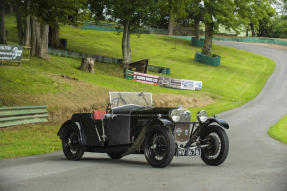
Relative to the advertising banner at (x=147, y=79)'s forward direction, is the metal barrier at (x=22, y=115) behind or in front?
in front

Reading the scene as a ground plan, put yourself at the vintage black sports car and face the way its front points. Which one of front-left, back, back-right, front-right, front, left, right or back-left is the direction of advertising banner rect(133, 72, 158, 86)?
back-left

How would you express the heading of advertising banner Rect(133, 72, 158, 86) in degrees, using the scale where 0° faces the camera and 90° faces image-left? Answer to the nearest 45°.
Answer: approximately 0°

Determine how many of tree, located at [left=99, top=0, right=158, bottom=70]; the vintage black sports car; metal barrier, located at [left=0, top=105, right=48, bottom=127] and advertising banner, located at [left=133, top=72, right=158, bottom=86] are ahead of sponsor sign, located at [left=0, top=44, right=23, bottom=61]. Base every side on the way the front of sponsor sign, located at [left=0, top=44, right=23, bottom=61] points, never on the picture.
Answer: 2

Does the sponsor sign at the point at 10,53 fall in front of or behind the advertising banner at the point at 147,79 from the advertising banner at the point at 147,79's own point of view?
in front

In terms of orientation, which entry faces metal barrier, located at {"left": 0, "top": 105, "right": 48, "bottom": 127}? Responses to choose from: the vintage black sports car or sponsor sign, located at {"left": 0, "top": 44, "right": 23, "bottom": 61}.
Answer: the sponsor sign

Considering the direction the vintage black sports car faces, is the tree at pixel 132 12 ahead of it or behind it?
behind

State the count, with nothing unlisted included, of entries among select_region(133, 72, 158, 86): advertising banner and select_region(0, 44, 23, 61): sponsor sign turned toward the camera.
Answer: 2

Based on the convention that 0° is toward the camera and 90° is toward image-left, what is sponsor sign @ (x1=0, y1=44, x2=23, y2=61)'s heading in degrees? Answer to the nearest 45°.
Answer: approximately 0°
